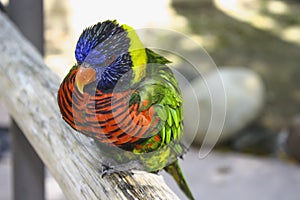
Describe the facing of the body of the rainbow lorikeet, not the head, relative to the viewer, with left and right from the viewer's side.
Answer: facing the viewer and to the left of the viewer

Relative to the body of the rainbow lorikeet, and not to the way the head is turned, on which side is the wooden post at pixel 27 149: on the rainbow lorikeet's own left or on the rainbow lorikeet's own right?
on the rainbow lorikeet's own right
